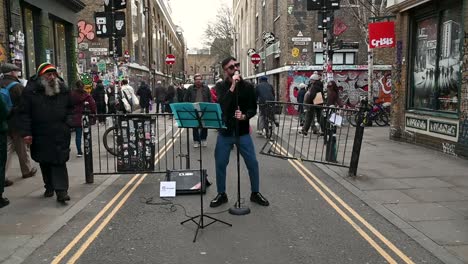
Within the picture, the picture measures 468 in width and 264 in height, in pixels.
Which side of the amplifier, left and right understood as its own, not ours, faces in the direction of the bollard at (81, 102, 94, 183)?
right

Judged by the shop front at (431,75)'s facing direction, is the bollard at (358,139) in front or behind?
in front

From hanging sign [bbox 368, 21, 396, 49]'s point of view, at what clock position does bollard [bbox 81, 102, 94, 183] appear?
The bollard is roughly at 1 o'clock from the hanging sign.

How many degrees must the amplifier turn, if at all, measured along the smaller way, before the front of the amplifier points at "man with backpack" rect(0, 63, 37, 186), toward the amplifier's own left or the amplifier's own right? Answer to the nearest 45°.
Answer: approximately 90° to the amplifier's own right

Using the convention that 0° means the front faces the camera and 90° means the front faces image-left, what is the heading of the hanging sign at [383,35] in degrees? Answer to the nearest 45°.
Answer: approximately 0°

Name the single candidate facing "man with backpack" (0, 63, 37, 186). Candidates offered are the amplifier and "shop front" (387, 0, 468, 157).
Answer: the shop front

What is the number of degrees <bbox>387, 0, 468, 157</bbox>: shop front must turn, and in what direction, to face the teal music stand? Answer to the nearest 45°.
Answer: approximately 45° to its left

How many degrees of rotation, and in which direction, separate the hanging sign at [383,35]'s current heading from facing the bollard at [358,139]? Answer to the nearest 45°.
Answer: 0° — it already faces it

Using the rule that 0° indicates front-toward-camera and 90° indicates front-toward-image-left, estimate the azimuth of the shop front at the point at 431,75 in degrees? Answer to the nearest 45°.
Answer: approximately 45°

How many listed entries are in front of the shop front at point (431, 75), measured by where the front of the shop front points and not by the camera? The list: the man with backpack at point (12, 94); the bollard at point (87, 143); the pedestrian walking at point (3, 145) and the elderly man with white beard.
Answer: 4

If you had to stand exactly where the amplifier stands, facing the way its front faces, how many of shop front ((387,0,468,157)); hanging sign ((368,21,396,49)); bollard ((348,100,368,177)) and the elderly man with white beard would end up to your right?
1

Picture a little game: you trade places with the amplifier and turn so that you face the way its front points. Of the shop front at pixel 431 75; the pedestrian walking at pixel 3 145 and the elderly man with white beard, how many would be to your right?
2

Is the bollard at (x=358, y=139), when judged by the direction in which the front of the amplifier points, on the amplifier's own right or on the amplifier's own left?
on the amplifier's own left

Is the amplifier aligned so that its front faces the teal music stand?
yes

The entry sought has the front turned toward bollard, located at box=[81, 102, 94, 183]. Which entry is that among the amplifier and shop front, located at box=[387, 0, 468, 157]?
the shop front

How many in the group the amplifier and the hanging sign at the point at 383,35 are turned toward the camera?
2

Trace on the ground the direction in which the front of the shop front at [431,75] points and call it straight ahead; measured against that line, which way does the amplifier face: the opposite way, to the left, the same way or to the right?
to the left
